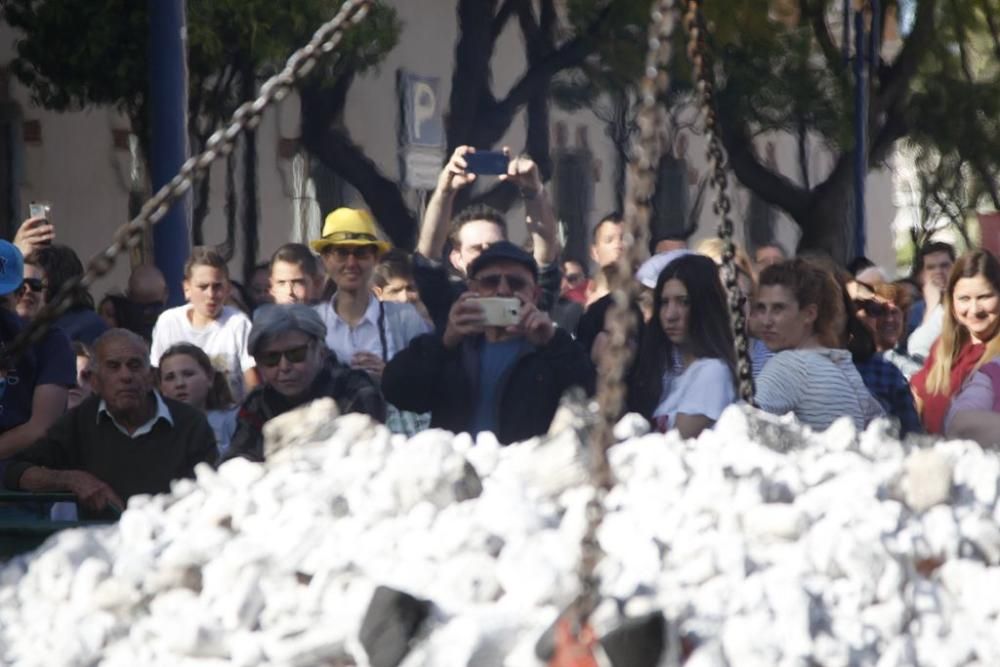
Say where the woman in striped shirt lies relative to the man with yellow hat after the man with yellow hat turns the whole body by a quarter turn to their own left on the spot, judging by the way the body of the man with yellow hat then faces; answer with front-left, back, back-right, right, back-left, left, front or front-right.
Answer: front-right

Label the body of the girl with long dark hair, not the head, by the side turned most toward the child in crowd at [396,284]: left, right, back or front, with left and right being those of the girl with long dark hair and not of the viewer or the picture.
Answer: right

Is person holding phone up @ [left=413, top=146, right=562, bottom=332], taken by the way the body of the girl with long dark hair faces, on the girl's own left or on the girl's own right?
on the girl's own right

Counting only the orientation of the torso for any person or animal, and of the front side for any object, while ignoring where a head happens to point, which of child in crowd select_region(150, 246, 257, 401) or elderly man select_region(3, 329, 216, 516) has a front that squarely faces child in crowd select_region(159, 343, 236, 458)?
child in crowd select_region(150, 246, 257, 401)

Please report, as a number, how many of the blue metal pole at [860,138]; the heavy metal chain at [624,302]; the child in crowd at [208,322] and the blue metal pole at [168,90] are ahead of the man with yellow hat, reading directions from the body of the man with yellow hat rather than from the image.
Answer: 1

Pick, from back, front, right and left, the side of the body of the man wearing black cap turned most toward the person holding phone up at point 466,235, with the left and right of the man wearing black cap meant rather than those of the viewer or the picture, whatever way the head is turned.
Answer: back

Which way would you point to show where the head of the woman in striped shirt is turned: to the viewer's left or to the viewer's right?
to the viewer's left

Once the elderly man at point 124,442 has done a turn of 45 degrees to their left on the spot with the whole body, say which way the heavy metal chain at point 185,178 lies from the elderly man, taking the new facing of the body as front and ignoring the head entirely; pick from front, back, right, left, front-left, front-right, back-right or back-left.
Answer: front-right

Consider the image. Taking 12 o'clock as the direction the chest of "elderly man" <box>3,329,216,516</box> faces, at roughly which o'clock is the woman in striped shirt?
The woman in striped shirt is roughly at 9 o'clock from the elderly man.

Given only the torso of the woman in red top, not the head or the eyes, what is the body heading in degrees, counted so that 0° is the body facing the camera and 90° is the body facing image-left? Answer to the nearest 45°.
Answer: approximately 0°
